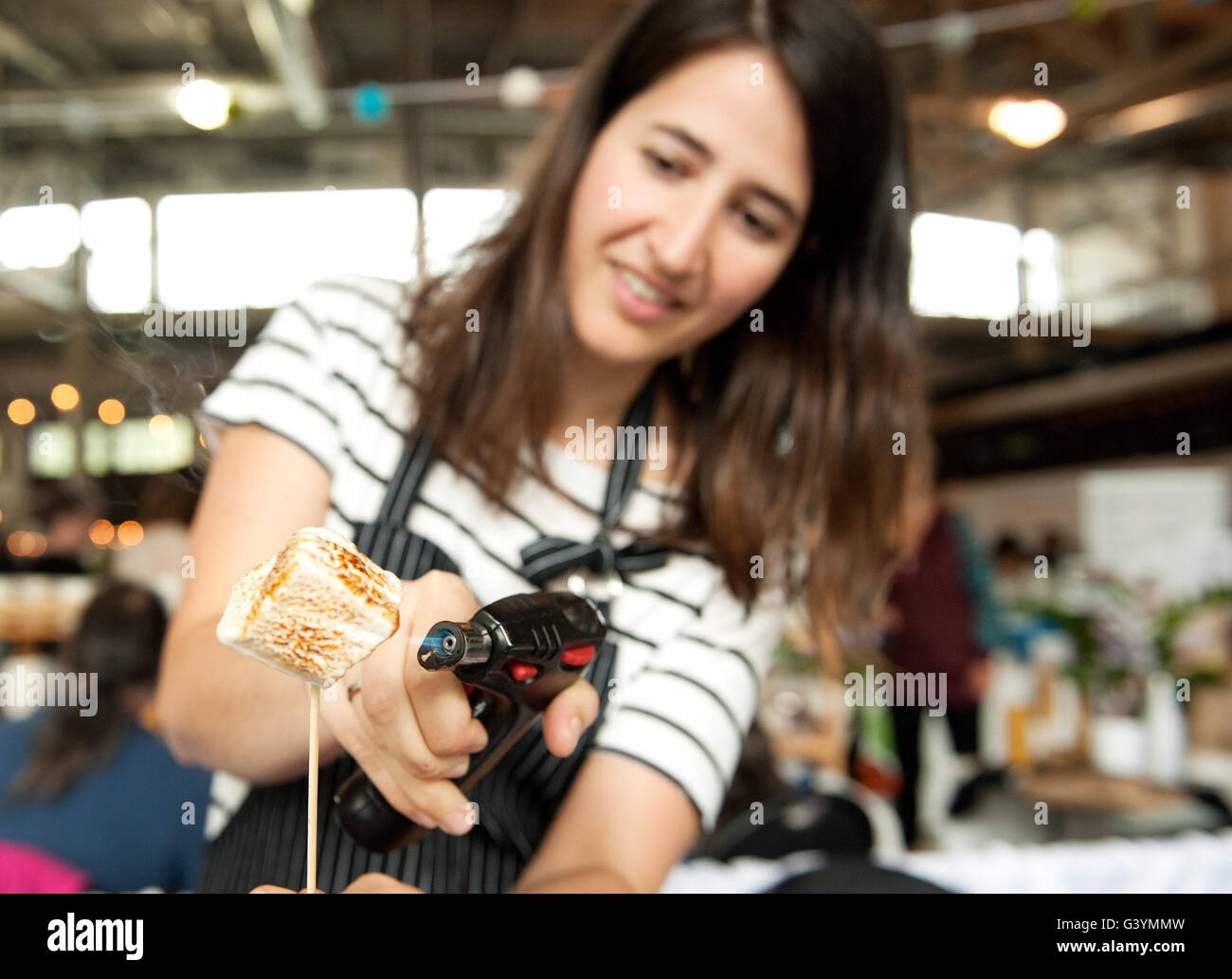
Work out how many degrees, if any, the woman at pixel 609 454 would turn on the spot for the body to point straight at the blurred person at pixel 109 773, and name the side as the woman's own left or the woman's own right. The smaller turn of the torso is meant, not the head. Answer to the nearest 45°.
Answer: approximately 135° to the woman's own right

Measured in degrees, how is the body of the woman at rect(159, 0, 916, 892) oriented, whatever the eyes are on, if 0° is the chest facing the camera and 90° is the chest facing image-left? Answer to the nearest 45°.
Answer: approximately 0°
